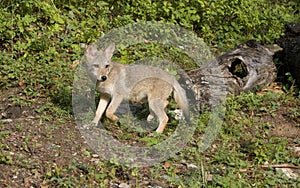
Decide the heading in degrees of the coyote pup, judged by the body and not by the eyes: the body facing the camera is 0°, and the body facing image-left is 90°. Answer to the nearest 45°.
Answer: approximately 90°

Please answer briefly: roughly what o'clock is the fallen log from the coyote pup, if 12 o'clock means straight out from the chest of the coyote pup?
The fallen log is roughly at 5 o'clock from the coyote pup.
